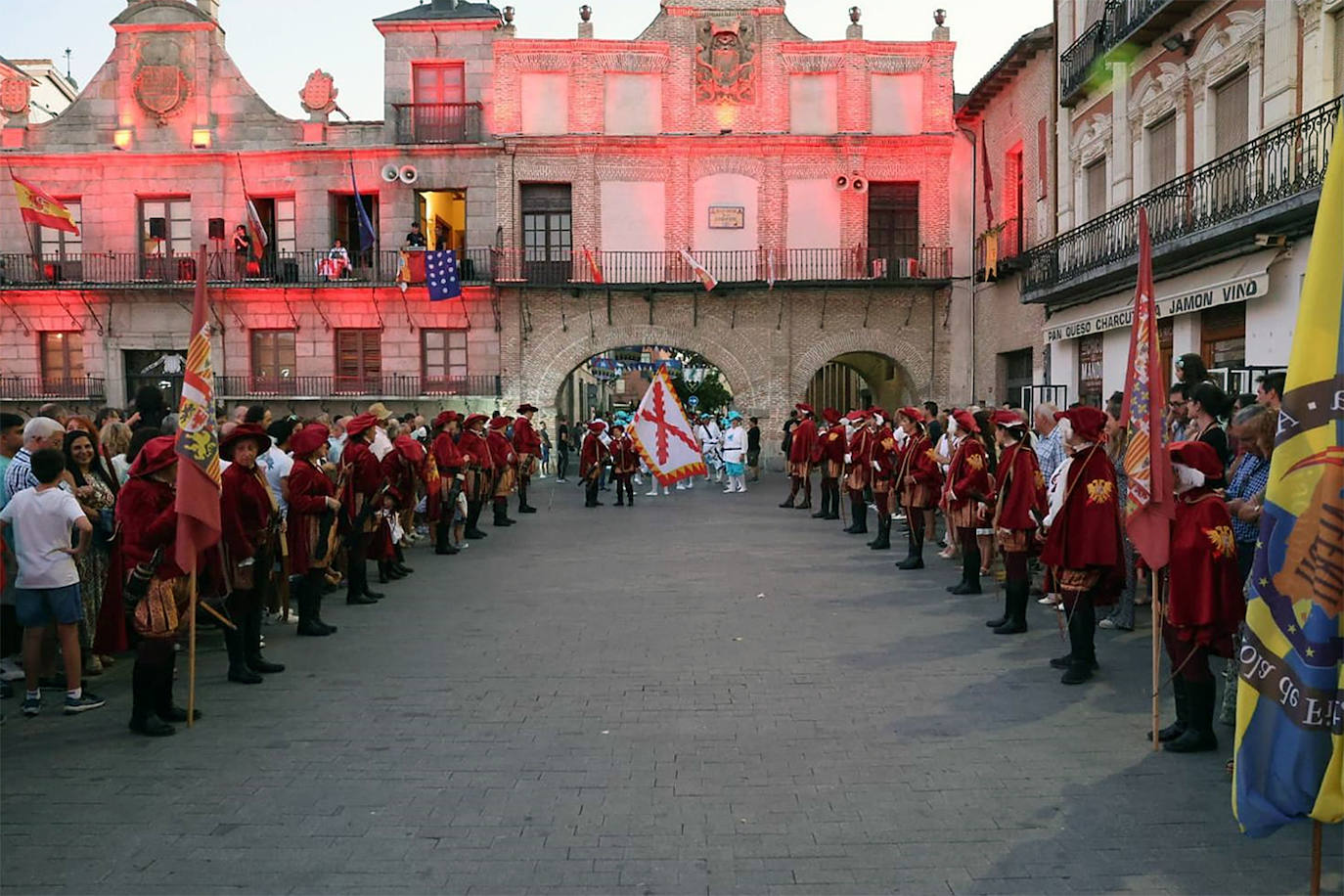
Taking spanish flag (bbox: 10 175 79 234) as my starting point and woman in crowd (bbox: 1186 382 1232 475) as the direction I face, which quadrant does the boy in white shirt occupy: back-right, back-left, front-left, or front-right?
front-right

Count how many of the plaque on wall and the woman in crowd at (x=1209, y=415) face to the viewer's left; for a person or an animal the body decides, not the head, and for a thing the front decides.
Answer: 1

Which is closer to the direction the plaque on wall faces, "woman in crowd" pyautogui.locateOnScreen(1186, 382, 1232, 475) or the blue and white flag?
the woman in crowd

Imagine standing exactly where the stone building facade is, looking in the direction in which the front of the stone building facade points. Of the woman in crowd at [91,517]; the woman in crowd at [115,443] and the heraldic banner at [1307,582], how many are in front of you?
3

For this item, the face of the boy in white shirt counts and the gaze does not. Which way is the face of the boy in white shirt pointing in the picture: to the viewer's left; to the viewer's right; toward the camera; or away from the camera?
away from the camera

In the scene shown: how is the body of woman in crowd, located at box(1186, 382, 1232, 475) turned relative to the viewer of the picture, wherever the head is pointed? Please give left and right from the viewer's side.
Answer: facing to the left of the viewer

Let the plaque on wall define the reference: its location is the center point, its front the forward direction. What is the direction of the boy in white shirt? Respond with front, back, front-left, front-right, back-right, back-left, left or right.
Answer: front

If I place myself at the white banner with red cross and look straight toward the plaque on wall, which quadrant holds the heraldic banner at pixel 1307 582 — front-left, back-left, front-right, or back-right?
back-right

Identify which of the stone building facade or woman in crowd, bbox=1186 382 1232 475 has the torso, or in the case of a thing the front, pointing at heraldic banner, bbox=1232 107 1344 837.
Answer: the stone building facade

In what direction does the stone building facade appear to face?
toward the camera

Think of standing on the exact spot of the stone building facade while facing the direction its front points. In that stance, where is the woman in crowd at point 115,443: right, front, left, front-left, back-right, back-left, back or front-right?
front

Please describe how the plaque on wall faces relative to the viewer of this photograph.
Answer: facing the viewer

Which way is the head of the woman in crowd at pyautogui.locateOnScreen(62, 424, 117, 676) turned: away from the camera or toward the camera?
toward the camera

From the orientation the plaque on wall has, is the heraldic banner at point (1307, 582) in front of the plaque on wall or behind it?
in front

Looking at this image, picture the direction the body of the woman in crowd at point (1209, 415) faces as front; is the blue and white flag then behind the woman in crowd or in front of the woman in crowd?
in front

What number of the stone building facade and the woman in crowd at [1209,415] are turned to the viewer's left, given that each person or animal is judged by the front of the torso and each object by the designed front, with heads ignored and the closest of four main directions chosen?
1
